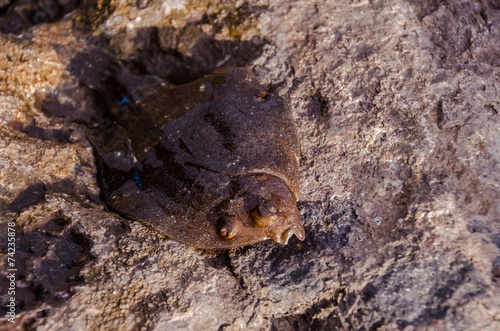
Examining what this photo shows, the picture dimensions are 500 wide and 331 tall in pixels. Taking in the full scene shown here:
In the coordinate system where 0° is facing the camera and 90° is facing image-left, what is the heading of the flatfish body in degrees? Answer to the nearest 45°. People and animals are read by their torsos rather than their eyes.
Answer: approximately 315°
